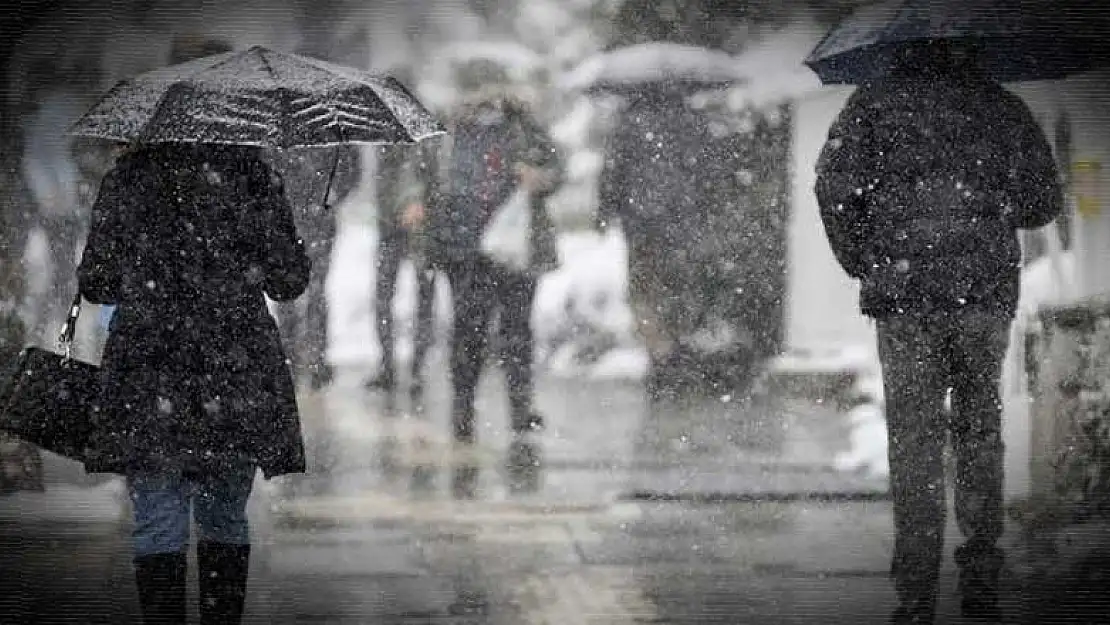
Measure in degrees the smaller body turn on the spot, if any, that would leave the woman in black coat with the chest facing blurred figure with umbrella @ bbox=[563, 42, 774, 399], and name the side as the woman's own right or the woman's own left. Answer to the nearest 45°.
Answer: approximately 45° to the woman's own right

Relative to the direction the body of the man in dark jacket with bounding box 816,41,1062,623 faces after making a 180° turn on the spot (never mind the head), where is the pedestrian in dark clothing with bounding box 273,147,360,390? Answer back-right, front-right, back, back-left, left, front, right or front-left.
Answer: right

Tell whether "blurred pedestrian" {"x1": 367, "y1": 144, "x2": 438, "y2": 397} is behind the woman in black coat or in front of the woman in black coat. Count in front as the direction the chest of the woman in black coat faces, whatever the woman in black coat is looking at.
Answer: in front

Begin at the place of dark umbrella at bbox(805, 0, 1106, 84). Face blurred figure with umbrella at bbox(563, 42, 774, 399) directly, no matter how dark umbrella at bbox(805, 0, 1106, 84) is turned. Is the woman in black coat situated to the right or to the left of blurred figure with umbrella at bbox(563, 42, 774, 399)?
left

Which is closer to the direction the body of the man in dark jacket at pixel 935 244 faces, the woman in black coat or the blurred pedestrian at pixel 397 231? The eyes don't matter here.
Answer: the blurred pedestrian

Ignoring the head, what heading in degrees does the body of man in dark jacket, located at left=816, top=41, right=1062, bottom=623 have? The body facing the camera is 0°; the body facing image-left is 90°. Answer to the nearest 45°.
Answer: approximately 180°

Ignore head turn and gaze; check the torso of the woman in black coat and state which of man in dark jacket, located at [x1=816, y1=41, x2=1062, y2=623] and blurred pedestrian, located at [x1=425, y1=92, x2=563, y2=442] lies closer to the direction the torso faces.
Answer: the blurred pedestrian

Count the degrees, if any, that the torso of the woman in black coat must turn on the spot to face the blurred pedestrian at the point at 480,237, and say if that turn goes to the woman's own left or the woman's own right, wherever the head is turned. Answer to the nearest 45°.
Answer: approximately 45° to the woman's own right

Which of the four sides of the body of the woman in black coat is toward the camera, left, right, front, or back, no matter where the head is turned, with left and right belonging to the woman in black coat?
back

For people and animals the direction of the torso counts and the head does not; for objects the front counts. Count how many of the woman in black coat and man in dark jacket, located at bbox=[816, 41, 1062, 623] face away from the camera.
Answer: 2

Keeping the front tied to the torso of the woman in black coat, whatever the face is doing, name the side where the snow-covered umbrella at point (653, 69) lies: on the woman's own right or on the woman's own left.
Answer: on the woman's own right

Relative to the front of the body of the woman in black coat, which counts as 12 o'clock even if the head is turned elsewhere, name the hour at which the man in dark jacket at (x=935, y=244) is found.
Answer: The man in dark jacket is roughly at 3 o'clock from the woman in black coat.

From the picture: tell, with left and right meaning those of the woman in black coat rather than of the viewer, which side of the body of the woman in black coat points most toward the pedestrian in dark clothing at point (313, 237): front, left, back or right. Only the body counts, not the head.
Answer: front

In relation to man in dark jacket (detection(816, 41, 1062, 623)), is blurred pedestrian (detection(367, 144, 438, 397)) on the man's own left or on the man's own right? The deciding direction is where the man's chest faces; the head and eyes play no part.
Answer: on the man's own left
